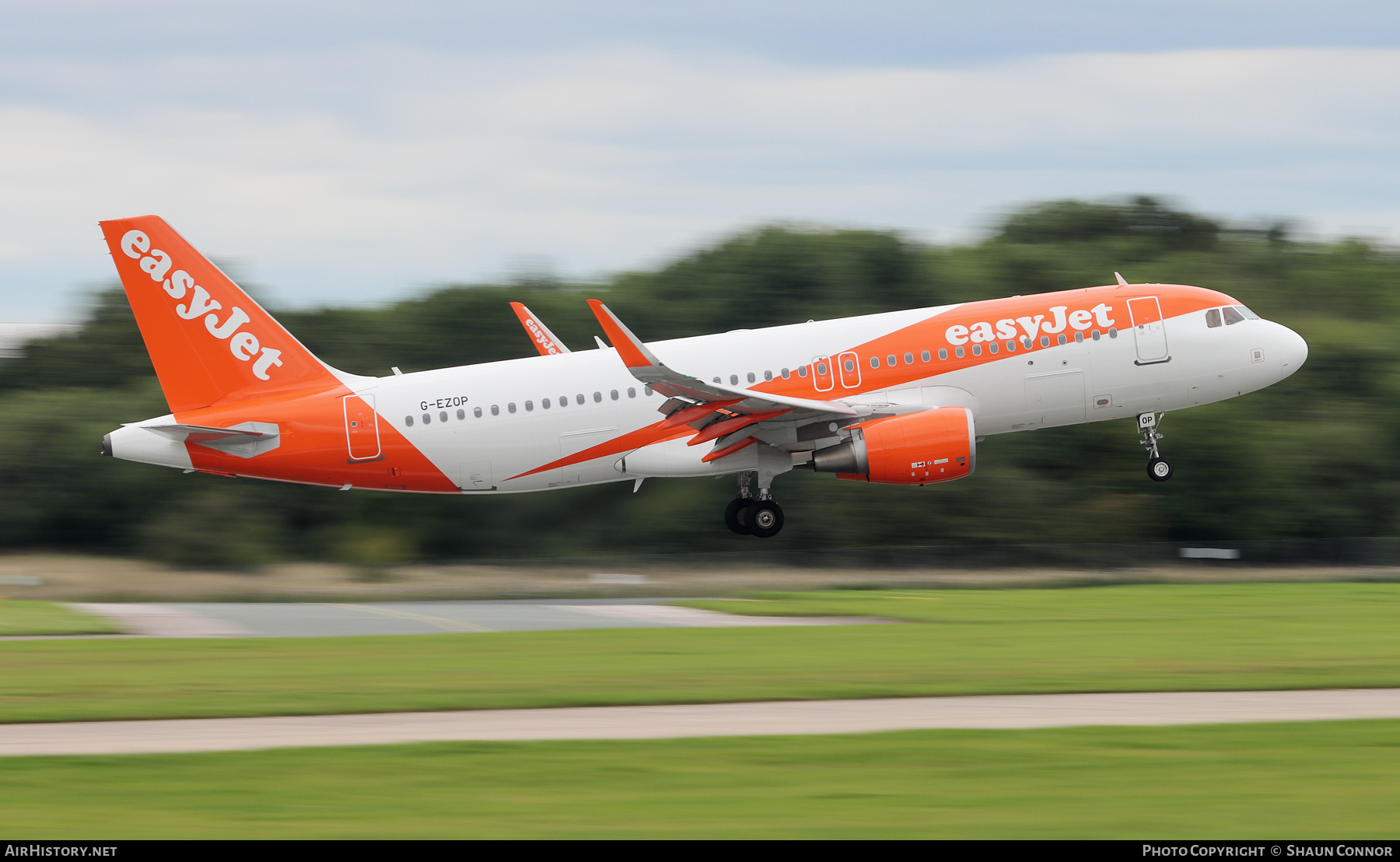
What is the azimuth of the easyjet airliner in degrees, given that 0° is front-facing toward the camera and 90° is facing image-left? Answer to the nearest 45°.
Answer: approximately 270°
